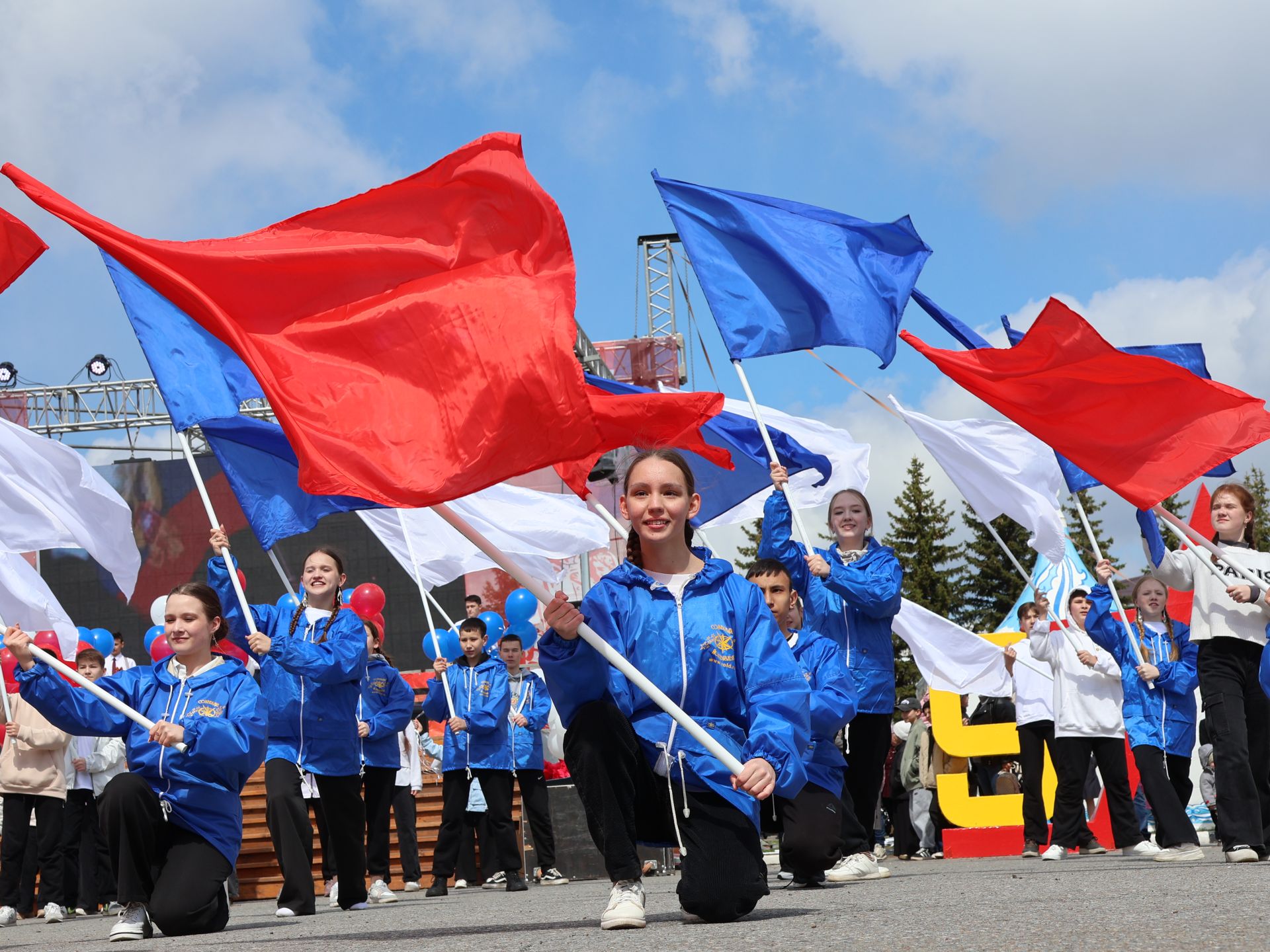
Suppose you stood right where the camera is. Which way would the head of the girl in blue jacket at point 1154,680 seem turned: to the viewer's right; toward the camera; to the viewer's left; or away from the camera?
toward the camera

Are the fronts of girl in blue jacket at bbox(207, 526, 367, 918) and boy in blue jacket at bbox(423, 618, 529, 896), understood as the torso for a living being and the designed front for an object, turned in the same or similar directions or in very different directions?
same or similar directions

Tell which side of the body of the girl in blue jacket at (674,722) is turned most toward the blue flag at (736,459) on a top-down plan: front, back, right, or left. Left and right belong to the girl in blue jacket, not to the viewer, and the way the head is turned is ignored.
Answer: back

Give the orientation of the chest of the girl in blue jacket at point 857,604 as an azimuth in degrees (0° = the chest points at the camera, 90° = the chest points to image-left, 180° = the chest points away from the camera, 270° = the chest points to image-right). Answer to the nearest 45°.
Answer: approximately 45°

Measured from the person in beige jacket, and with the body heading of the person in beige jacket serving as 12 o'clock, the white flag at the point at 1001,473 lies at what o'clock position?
The white flag is roughly at 10 o'clock from the person in beige jacket.

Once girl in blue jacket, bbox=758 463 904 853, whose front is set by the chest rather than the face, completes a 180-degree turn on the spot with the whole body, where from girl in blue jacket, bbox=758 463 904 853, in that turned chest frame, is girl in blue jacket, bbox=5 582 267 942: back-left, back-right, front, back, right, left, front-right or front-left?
back

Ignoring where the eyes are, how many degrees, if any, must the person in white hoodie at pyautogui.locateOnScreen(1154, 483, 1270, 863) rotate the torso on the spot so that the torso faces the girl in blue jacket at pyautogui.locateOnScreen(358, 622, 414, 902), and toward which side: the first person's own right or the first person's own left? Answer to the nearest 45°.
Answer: approximately 90° to the first person's own right

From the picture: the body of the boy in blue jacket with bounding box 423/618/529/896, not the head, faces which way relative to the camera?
toward the camera

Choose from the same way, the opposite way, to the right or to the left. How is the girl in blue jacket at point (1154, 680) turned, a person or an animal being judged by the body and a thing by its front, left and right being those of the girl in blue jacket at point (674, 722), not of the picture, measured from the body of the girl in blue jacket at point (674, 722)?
the same way

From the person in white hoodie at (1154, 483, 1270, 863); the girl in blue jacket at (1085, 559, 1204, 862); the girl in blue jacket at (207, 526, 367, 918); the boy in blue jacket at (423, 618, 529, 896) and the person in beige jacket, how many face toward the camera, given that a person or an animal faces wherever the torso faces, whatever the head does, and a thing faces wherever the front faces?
5

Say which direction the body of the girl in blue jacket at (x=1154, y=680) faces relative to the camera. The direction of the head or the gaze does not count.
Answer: toward the camera

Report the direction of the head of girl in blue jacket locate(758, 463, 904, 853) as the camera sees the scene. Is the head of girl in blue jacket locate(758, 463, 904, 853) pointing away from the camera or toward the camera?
toward the camera

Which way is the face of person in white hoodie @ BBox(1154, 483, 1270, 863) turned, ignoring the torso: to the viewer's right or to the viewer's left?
to the viewer's left
